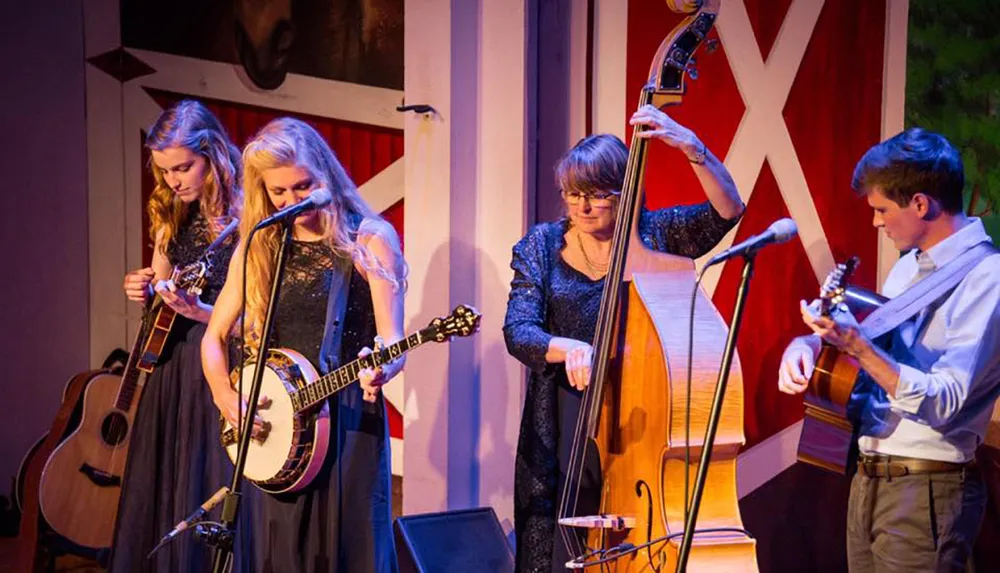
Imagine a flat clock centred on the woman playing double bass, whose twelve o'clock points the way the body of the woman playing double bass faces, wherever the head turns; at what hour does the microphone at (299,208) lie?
The microphone is roughly at 2 o'clock from the woman playing double bass.

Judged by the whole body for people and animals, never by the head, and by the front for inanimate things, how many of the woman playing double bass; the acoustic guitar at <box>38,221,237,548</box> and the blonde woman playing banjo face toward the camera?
3

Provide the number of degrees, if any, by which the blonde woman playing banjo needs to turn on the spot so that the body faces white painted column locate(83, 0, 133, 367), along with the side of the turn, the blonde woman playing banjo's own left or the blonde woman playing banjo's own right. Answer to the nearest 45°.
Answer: approximately 180°

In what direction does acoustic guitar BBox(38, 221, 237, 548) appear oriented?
toward the camera

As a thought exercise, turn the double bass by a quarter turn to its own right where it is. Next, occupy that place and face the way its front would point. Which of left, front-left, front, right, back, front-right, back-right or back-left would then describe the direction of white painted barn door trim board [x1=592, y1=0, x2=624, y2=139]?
front-right

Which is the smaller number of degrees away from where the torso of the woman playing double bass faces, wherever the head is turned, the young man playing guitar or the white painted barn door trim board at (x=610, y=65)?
the young man playing guitar

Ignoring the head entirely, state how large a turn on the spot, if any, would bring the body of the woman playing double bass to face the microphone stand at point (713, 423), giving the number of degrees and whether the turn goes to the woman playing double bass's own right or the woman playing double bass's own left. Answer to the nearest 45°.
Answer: approximately 45° to the woman playing double bass's own left

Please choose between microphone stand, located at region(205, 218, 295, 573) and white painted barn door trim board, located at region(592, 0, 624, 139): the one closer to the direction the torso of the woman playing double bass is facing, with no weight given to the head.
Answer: the microphone stand

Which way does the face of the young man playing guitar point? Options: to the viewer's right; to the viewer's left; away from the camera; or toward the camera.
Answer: to the viewer's left

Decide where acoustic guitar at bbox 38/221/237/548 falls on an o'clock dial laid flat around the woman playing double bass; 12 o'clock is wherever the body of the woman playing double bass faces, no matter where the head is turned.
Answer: The acoustic guitar is roughly at 4 o'clock from the woman playing double bass.

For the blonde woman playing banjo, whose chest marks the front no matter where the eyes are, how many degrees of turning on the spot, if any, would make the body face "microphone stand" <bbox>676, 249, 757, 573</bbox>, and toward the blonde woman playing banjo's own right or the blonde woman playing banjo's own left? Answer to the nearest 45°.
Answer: approximately 45° to the blonde woman playing banjo's own left
